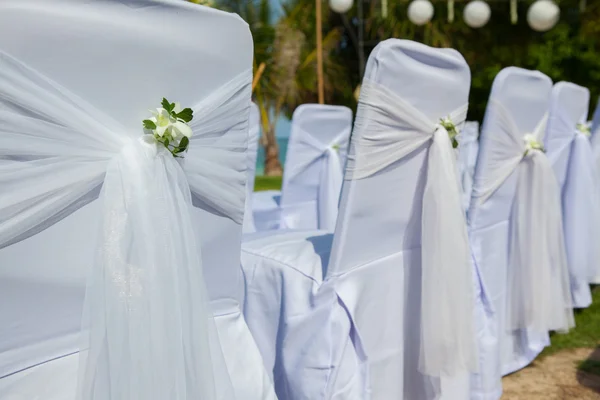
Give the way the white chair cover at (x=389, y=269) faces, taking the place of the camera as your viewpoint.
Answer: facing away from the viewer and to the left of the viewer

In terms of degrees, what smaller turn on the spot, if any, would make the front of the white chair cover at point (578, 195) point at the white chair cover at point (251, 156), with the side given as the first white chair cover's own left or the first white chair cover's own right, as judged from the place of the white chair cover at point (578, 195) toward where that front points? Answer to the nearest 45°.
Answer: approximately 90° to the first white chair cover's own left

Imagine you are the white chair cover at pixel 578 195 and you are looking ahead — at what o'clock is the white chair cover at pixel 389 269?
the white chair cover at pixel 389 269 is roughly at 8 o'clock from the white chair cover at pixel 578 195.

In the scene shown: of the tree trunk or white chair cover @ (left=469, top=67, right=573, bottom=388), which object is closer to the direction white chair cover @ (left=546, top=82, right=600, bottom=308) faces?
the tree trunk

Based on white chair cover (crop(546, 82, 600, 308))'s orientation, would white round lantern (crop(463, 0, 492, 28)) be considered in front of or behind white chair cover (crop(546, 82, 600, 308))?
in front

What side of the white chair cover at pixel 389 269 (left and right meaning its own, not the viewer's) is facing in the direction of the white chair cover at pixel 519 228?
right

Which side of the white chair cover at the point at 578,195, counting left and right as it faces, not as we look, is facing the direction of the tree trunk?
front

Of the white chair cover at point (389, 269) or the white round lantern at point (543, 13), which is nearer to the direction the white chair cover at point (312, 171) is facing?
the white round lantern

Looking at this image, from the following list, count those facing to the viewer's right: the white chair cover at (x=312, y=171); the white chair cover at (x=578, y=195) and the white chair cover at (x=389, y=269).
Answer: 0

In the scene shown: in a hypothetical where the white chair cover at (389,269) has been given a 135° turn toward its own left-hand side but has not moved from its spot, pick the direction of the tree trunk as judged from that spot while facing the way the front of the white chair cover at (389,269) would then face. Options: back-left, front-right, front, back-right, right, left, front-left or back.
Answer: back

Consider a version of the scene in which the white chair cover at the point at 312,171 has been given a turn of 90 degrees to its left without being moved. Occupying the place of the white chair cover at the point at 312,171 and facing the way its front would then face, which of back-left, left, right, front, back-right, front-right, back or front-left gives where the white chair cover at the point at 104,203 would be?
front-left

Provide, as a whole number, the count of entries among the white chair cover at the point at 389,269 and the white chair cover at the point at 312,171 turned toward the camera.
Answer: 0
